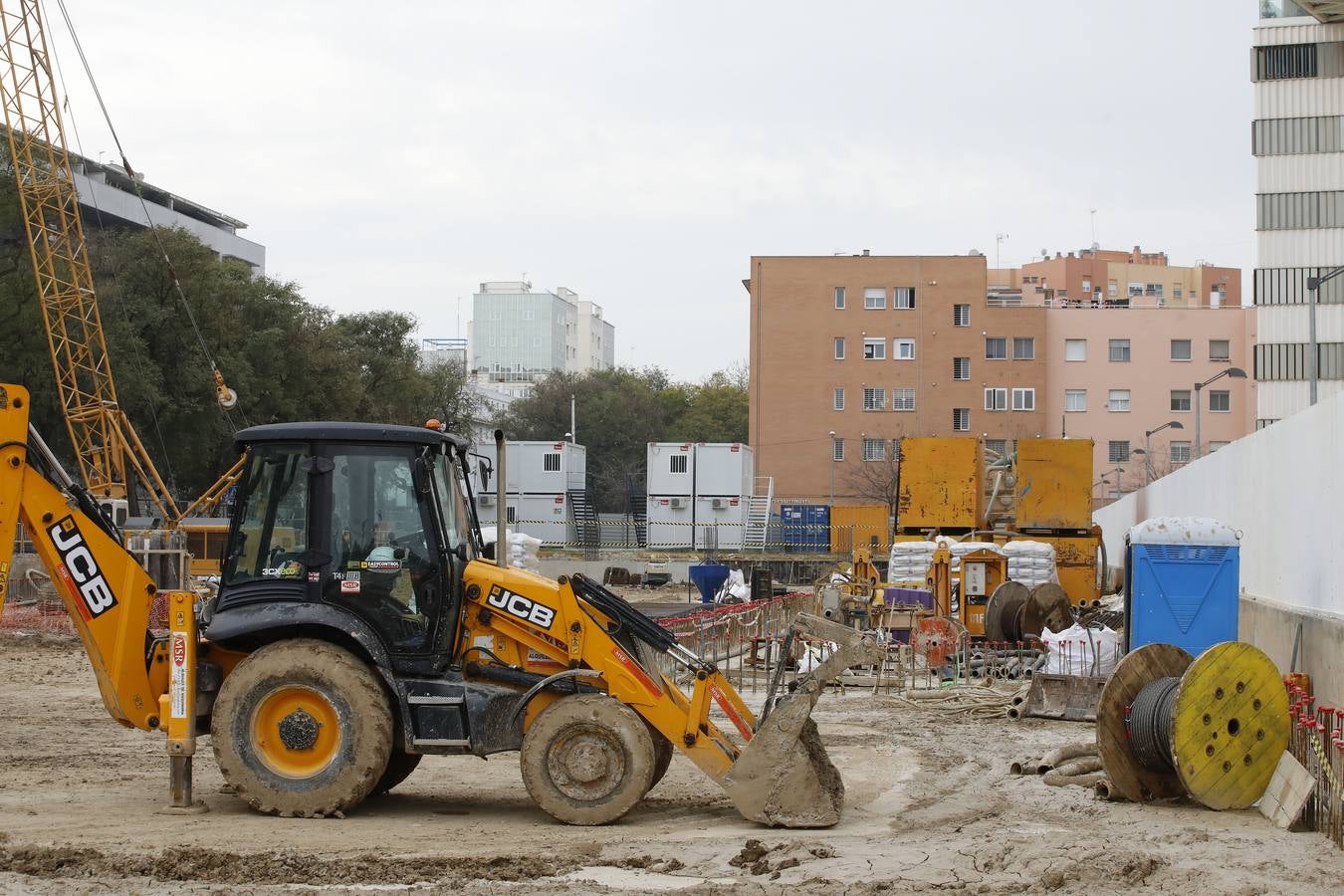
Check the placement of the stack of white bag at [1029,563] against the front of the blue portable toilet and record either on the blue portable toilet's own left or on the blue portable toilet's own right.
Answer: on the blue portable toilet's own right

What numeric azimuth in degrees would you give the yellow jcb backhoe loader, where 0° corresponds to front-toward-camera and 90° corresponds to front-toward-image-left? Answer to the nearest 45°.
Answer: approximately 270°

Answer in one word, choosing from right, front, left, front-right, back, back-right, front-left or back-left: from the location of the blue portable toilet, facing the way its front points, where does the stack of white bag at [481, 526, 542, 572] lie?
front-right

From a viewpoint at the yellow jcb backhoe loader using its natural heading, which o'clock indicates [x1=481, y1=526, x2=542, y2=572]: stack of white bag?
The stack of white bag is roughly at 9 o'clock from the yellow jcb backhoe loader.

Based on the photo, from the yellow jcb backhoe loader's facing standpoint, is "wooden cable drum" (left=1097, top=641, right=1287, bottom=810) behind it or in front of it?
in front

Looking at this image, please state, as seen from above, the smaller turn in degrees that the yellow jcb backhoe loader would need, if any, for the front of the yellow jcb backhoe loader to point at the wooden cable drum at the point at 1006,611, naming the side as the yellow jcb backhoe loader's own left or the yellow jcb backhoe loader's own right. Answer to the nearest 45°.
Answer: approximately 45° to the yellow jcb backhoe loader's own left

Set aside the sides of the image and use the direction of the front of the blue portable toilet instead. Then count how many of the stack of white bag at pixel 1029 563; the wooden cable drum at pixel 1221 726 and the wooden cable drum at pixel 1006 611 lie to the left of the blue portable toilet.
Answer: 1

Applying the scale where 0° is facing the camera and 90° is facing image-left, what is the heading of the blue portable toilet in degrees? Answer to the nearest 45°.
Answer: approximately 90°

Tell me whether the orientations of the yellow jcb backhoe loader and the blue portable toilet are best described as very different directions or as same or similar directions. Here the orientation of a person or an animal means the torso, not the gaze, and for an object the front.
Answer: very different directions

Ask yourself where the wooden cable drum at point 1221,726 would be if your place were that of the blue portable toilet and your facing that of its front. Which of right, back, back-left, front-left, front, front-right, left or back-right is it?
left

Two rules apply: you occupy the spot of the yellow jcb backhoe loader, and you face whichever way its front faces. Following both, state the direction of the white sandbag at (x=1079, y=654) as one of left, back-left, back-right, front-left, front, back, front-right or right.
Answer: front-left
